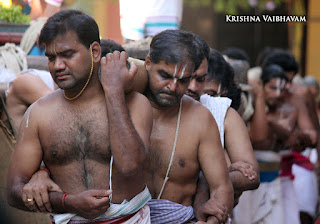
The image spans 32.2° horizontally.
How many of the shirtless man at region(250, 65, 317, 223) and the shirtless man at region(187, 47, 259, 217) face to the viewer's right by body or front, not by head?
0

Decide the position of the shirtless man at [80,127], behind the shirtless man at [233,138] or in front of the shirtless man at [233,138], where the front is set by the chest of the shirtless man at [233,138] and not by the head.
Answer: in front

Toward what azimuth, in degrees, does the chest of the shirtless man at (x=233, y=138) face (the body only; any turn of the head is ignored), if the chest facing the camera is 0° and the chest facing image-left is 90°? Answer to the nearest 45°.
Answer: approximately 45°

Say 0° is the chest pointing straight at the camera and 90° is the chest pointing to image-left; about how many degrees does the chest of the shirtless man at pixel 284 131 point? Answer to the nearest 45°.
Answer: approximately 45°
